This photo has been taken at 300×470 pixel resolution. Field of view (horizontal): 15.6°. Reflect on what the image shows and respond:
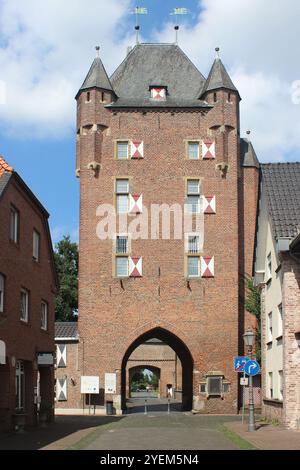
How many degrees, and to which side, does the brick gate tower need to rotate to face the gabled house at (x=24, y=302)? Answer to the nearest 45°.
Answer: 0° — it already faces it

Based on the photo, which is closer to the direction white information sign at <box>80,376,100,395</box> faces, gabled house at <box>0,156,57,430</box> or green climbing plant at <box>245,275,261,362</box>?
the gabled house

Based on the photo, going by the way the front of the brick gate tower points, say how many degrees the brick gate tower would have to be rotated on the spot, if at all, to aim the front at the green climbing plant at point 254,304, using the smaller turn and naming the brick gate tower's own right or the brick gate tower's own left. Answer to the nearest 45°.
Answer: approximately 90° to the brick gate tower's own left

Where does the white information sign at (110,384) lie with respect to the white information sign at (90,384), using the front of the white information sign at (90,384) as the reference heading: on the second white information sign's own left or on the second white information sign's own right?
on the second white information sign's own left

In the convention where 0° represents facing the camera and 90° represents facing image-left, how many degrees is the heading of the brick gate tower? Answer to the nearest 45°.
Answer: approximately 0°

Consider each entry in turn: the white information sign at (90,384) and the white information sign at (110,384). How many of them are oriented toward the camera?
2
